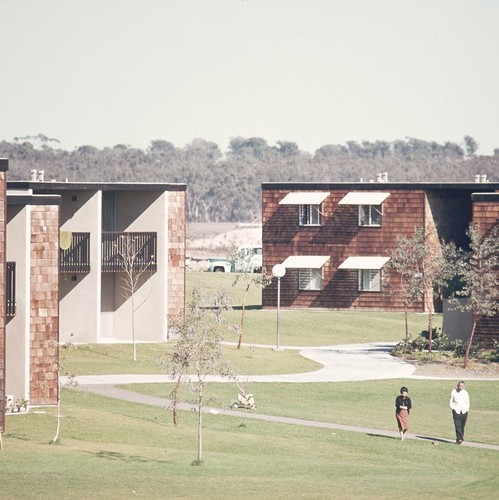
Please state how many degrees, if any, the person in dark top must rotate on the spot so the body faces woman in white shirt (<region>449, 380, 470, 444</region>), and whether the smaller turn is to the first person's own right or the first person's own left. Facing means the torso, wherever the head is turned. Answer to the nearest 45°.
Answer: approximately 90° to the first person's own left

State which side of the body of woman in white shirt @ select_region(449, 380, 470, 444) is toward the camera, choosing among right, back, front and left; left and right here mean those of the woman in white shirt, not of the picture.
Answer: front

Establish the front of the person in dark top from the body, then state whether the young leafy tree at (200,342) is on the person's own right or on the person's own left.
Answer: on the person's own right

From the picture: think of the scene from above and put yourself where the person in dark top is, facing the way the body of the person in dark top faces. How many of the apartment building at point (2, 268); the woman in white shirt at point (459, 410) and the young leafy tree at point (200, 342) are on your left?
1

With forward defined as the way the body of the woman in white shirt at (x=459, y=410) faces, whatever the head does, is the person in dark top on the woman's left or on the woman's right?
on the woman's right

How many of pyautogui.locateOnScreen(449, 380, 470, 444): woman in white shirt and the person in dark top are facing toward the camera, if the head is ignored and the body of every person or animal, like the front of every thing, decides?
2

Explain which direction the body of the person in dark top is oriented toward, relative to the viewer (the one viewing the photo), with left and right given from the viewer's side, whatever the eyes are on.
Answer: facing the viewer

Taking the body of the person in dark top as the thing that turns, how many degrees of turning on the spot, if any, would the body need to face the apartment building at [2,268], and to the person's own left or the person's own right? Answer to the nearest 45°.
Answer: approximately 45° to the person's own right

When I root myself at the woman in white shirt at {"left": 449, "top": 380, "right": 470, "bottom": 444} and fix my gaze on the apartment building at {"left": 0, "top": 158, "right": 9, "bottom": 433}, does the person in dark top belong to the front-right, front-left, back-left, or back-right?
front-right
